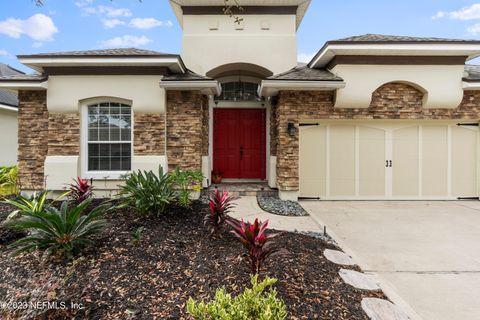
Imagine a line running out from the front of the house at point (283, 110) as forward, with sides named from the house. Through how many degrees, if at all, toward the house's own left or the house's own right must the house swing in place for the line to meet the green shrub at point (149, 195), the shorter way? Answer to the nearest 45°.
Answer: approximately 45° to the house's own right

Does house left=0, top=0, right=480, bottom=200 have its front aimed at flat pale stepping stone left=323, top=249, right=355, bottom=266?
yes

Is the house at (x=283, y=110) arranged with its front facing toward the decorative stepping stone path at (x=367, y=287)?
yes

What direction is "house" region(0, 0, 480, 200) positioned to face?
toward the camera

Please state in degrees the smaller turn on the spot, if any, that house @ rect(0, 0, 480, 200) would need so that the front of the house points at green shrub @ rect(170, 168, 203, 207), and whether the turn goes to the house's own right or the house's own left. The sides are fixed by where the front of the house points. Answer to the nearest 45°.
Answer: approximately 45° to the house's own right

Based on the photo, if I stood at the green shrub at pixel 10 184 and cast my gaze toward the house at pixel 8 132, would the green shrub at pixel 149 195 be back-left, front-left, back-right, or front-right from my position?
back-right

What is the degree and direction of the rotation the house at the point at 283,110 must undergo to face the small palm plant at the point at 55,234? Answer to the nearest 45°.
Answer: approximately 45° to its right

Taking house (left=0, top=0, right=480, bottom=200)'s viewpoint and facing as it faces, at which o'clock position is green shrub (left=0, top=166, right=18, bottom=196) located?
The green shrub is roughly at 3 o'clock from the house.

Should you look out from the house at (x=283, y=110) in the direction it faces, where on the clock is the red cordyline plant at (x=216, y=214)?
The red cordyline plant is roughly at 1 o'clock from the house.

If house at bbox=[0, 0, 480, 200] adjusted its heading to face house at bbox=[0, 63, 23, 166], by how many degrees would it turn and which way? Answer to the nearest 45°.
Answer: approximately 90° to its right

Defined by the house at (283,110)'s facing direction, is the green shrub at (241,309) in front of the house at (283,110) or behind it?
in front

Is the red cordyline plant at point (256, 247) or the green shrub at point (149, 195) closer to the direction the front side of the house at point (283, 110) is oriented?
the red cordyline plant

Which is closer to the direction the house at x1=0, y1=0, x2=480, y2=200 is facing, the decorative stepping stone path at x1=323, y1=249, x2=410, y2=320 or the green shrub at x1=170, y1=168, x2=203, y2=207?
the decorative stepping stone path

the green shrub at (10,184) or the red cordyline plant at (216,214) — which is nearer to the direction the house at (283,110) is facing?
the red cordyline plant

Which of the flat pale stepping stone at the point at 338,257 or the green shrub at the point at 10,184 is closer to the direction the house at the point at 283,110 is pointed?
the flat pale stepping stone
